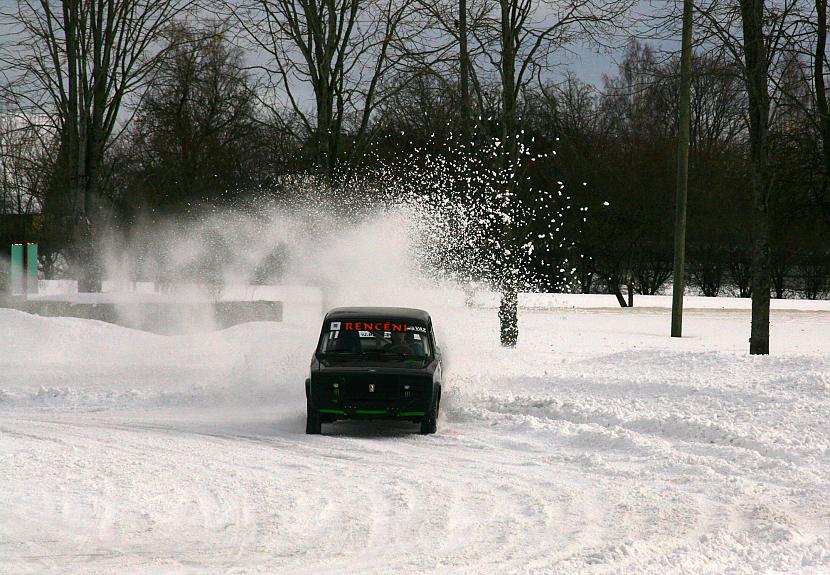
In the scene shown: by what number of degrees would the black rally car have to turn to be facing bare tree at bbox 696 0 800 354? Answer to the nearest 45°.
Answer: approximately 135° to its left

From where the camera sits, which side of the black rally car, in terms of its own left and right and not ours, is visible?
front
